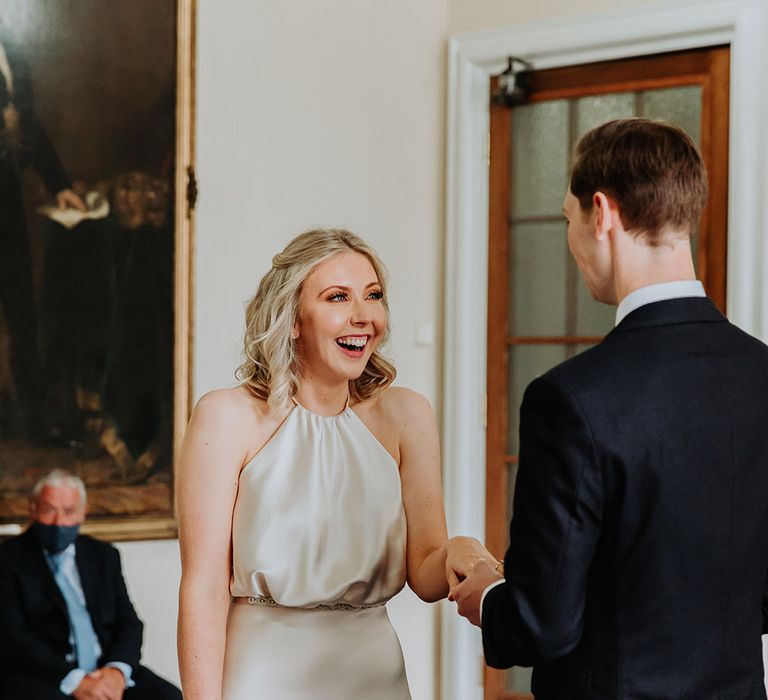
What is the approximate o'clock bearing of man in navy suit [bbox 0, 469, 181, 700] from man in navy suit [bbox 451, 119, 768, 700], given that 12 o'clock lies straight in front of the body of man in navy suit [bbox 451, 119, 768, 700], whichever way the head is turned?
man in navy suit [bbox 0, 469, 181, 700] is roughly at 12 o'clock from man in navy suit [bbox 451, 119, 768, 700].

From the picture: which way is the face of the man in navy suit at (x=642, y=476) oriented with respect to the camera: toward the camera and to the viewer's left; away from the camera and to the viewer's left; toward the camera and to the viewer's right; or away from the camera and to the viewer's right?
away from the camera and to the viewer's left

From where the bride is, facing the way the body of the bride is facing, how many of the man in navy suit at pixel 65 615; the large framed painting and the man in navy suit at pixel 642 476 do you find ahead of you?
1

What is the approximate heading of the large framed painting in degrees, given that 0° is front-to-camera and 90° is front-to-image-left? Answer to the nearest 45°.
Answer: approximately 0°

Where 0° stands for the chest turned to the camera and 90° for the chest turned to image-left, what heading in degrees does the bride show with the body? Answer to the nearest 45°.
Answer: approximately 315°

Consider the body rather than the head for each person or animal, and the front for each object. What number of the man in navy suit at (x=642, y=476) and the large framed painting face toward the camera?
1

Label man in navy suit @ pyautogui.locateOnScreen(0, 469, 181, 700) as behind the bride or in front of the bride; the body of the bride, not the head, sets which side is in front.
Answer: behind

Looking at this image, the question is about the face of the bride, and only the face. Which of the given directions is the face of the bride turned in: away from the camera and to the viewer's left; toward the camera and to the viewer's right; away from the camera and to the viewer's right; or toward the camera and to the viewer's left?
toward the camera and to the viewer's right

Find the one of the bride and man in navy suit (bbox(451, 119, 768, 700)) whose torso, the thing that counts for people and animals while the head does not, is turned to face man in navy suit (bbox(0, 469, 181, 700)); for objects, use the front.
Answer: man in navy suit (bbox(451, 119, 768, 700))

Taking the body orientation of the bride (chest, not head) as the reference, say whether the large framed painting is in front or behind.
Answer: behind

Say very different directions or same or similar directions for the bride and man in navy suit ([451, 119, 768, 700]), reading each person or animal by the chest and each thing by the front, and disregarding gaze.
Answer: very different directions

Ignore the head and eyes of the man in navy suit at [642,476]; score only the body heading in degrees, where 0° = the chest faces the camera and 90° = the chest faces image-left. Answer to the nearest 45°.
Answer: approximately 135°
